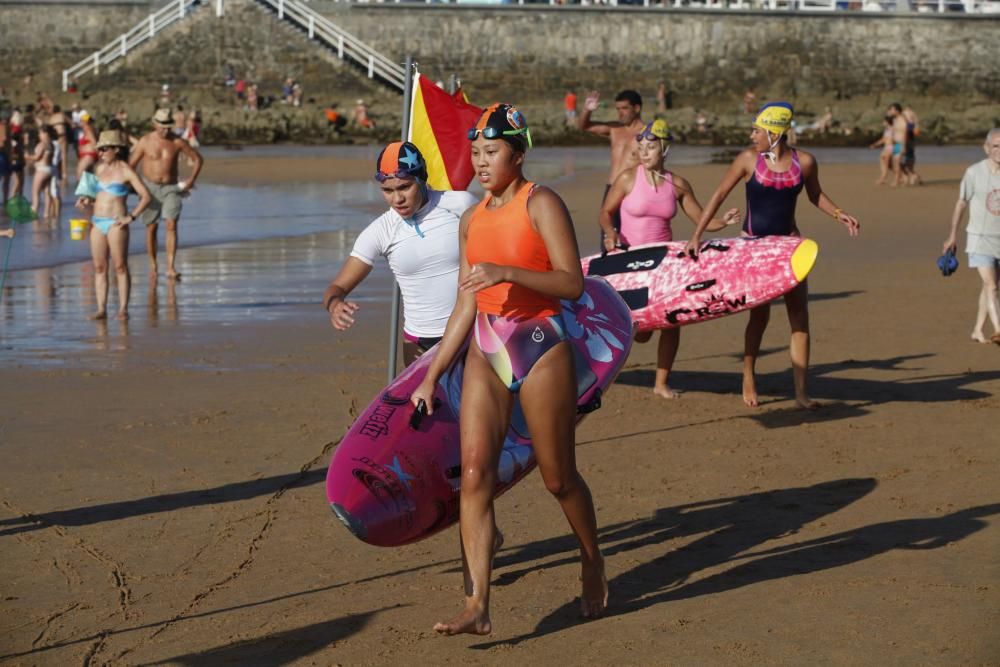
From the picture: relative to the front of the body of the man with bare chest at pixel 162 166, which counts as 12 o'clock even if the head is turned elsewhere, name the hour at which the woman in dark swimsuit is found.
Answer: The woman in dark swimsuit is roughly at 11 o'clock from the man with bare chest.

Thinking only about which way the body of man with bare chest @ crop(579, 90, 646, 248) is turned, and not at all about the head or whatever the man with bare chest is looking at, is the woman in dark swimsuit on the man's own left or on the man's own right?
on the man's own left

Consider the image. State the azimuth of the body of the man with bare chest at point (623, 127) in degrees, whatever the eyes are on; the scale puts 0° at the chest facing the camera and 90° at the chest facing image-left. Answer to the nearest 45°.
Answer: approximately 45°

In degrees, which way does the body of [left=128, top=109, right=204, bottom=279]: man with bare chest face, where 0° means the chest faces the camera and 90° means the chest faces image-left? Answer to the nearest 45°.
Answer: approximately 0°

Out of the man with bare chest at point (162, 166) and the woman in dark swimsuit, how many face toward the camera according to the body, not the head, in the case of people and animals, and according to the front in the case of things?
2

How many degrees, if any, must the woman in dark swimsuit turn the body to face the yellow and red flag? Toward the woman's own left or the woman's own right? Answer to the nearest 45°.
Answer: approximately 45° to the woman's own right
